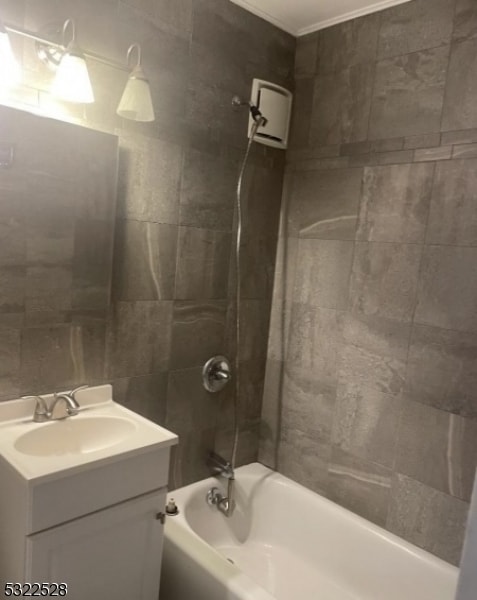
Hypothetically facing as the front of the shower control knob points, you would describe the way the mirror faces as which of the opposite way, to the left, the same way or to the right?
the same way

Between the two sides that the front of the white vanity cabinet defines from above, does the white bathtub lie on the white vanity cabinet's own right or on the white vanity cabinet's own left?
on the white vanity cabinet's own left

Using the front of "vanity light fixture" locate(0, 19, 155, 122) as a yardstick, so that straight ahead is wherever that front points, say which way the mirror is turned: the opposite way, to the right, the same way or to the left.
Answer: the same way

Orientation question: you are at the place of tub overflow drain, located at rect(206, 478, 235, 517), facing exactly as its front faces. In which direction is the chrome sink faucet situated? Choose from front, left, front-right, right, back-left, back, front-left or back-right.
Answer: right

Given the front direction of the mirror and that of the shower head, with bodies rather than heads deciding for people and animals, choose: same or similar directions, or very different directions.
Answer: same or similar directions

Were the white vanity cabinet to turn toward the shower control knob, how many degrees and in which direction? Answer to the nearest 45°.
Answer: approximately 90° to its left

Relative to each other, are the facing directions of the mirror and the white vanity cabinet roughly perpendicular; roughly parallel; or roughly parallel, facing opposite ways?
roughly parallel

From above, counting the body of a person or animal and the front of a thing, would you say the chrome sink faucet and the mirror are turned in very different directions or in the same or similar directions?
same or similar directions

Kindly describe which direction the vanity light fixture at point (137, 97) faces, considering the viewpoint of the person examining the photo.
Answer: facing the viewer and to the right of the viewer

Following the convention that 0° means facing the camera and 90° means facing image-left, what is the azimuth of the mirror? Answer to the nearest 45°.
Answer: approximately 315°

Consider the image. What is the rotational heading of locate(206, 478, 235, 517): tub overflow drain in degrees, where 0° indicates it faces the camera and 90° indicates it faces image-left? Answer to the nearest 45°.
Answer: approximately 315°

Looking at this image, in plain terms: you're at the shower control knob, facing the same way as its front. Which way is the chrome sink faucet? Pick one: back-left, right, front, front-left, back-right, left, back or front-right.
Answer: right
